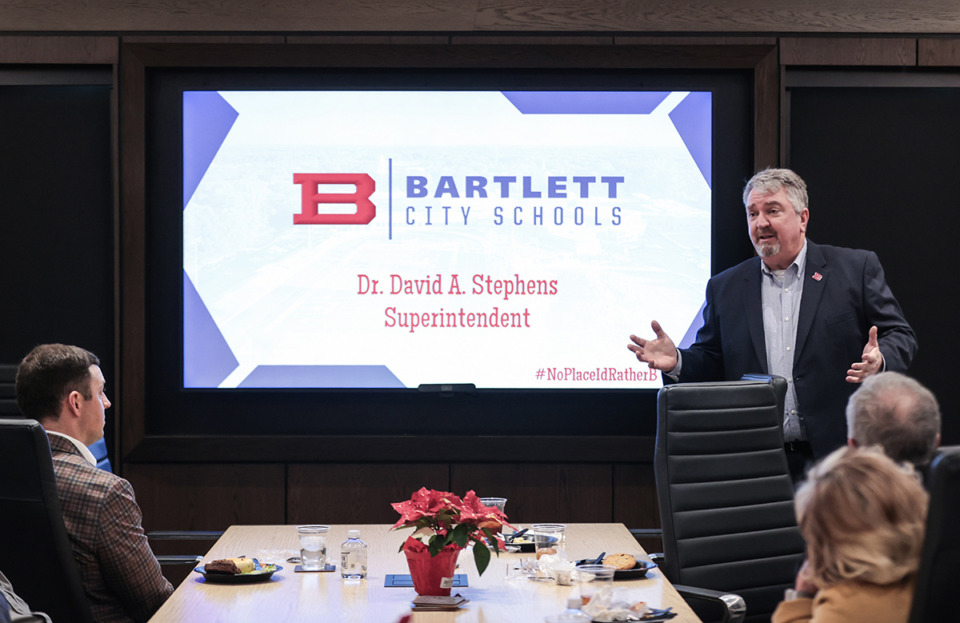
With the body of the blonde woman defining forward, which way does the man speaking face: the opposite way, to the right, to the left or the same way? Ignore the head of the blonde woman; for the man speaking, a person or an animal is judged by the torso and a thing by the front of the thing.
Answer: to the left

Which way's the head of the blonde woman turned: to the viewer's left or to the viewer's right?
to the viewer's left

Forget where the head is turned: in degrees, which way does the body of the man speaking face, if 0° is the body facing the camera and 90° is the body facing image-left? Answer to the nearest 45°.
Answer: approximately 45°

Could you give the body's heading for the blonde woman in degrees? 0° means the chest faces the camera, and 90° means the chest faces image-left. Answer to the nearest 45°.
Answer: approximately 135°

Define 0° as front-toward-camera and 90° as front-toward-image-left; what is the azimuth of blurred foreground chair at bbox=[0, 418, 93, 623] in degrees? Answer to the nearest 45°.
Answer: approximately 225°

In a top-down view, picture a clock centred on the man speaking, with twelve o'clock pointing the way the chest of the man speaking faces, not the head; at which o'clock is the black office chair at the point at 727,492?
The black office chair is roughly at 11 o'clock from the man speaking.
